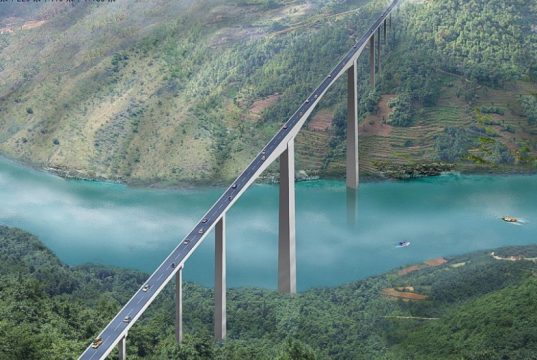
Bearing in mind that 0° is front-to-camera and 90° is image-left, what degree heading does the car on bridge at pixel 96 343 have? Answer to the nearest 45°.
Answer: approximately 45°
